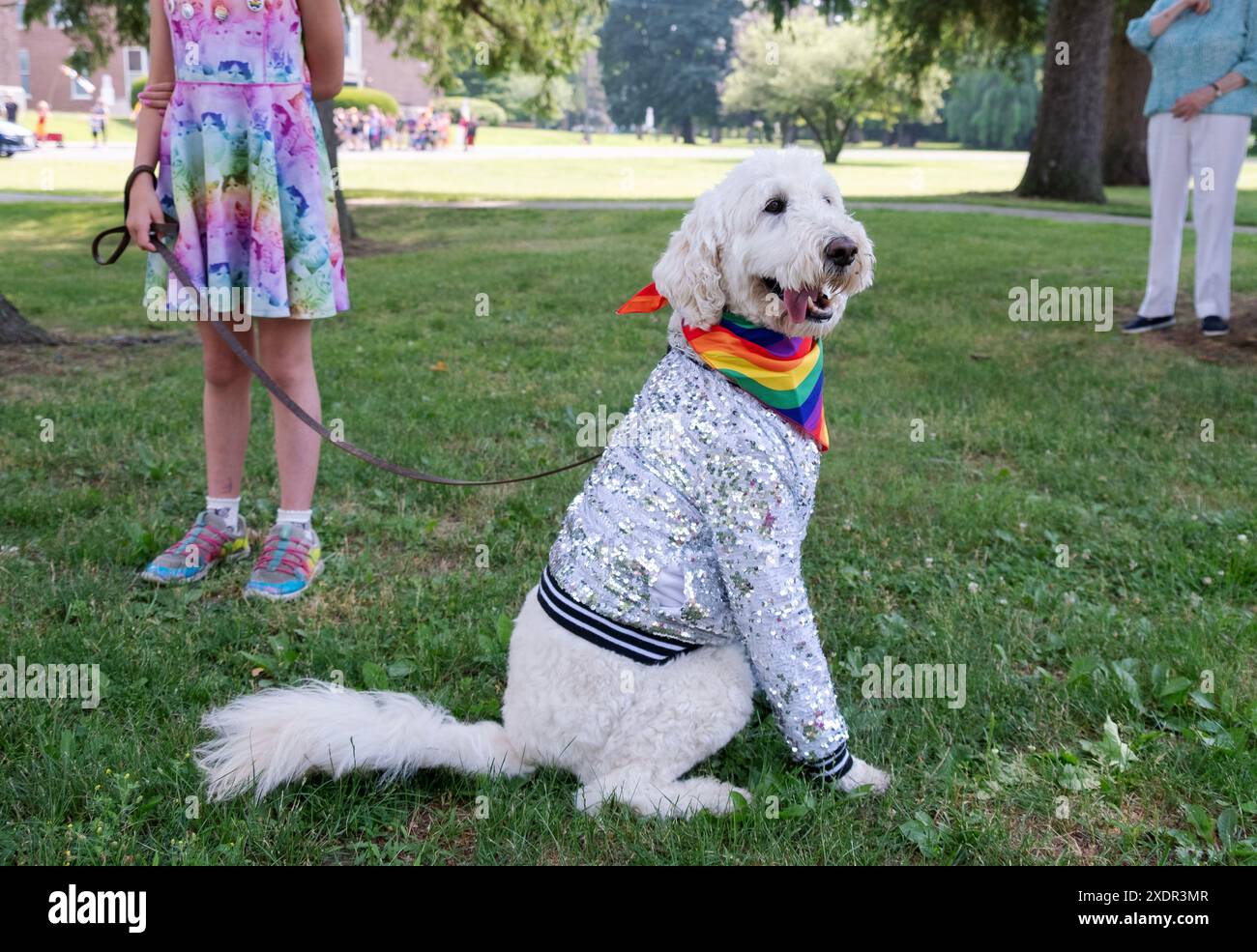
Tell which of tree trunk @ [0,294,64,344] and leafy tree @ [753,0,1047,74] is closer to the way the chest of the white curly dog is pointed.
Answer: the leafy tree

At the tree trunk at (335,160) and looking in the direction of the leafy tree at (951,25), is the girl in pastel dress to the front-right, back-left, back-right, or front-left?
back-right

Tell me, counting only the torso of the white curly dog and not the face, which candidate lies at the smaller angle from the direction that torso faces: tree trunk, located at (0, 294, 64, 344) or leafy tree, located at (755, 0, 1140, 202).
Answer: the leafy tree

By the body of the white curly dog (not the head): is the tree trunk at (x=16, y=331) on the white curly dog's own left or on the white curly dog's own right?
on the white curly dog's own left

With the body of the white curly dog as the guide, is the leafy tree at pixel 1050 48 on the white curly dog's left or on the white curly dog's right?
on the white curly dog's left

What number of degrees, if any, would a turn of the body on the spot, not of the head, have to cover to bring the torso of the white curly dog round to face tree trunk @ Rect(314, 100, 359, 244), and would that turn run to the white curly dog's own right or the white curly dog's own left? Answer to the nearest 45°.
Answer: approximately 90° to the white curly dog's own left

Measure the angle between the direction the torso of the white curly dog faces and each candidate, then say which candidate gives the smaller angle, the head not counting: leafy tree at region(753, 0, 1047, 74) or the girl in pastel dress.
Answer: the leafy tree

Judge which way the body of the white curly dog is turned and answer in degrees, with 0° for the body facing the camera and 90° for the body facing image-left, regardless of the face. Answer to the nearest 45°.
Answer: approximately 270°

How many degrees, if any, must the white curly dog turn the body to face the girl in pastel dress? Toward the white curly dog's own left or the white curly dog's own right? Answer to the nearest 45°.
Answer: approximately 135° to the white curly dog's own left
